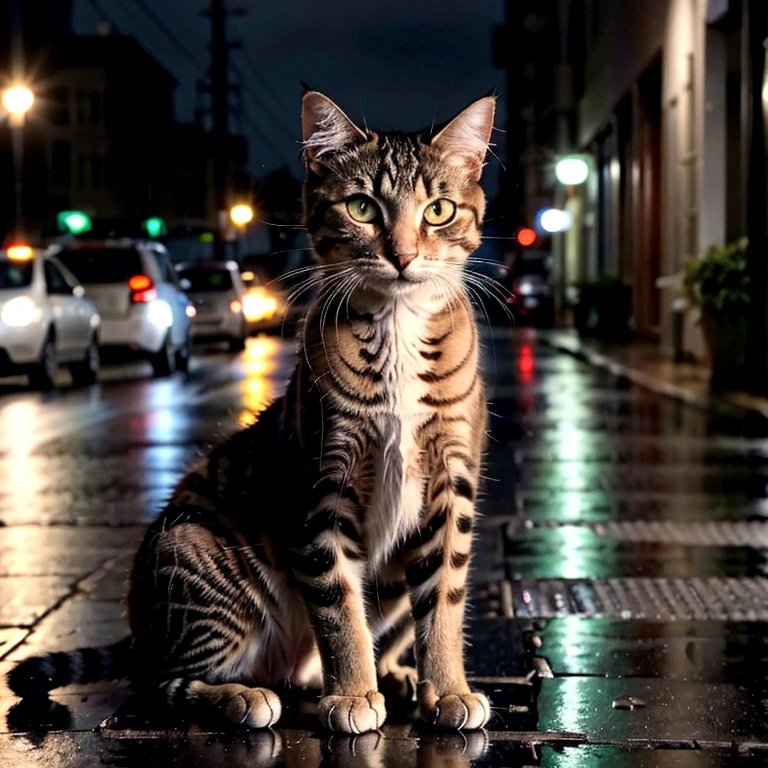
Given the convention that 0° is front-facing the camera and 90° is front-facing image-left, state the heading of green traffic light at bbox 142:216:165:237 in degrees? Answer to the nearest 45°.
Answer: approximately 0°

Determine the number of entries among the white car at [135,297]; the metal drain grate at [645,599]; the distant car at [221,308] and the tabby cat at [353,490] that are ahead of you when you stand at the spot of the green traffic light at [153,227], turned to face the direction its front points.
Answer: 4

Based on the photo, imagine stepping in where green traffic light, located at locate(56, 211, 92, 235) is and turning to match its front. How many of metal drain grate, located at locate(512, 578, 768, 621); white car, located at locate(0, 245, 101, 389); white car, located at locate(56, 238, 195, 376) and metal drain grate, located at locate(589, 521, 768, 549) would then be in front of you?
4

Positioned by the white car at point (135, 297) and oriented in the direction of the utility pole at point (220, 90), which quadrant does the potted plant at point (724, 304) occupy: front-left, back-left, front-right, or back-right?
back-right

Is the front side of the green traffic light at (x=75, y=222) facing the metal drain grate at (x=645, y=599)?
yes

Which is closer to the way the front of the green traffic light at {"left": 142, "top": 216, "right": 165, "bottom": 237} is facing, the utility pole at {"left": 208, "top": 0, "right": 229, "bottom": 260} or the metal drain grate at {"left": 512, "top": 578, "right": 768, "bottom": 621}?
the metal drain grate

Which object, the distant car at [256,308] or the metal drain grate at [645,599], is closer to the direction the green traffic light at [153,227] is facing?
the metal drain grate

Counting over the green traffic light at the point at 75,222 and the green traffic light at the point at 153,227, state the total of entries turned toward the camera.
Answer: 2

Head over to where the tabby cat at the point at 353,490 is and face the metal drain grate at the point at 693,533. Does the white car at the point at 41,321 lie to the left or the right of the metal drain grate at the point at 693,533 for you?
left

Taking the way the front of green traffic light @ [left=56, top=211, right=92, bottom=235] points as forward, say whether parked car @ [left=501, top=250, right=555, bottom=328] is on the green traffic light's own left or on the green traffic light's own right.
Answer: on the green traffic light's own left

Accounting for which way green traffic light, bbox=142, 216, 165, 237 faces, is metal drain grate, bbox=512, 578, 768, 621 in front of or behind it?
in front

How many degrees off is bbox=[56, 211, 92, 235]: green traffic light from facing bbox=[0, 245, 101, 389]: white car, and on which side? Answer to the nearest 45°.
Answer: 0° — it already faces it

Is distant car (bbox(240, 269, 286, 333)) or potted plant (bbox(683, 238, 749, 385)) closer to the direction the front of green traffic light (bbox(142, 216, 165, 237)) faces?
the potted plant

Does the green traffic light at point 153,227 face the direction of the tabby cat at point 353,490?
yes

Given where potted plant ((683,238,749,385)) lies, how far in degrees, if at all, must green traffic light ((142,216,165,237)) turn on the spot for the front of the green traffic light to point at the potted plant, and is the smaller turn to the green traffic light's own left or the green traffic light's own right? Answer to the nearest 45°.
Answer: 0° — it already faces it

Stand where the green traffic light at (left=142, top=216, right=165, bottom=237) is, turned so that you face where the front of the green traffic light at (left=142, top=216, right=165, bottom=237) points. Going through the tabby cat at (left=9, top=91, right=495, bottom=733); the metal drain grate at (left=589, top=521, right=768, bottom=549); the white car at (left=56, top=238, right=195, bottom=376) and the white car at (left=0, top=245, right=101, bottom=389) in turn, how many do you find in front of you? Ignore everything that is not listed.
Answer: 4
